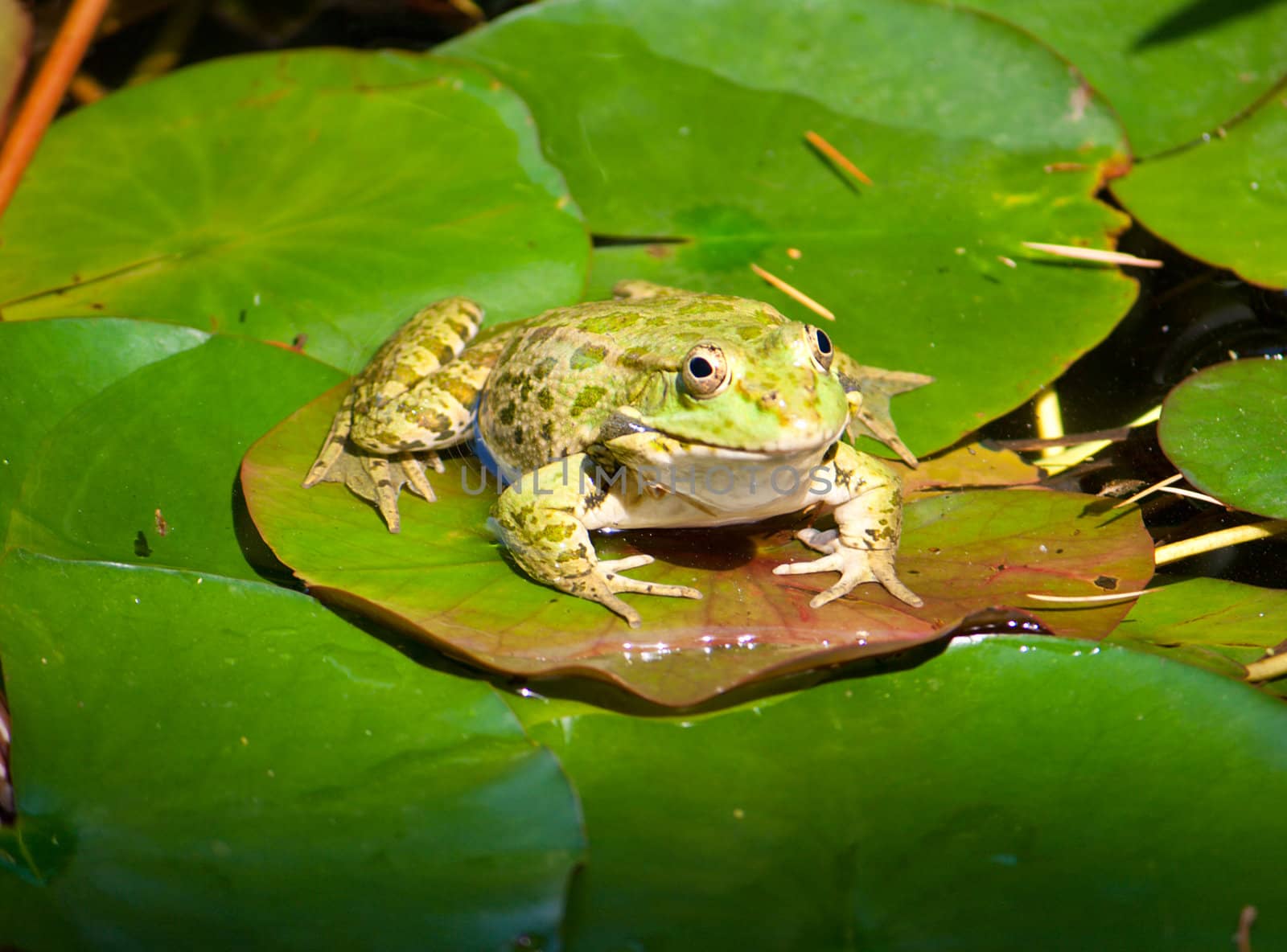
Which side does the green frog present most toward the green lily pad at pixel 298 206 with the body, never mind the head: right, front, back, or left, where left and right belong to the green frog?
back

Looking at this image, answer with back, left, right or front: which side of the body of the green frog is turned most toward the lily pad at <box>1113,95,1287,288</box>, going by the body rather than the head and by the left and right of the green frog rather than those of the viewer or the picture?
left

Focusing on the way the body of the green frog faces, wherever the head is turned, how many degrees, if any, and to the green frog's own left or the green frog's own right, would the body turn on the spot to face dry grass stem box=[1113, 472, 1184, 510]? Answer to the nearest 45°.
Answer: approximately 45° to the green frog's own left

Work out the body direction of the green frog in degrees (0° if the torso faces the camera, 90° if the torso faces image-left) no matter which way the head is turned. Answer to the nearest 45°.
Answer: approximately 315°

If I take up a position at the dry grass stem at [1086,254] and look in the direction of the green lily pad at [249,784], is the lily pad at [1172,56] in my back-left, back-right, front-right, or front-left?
back-right

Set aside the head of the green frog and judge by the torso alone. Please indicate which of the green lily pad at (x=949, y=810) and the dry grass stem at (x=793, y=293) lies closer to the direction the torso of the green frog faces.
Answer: the green lily pad

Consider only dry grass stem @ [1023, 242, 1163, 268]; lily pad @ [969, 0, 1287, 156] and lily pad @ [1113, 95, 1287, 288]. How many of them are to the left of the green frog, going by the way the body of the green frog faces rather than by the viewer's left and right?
3
